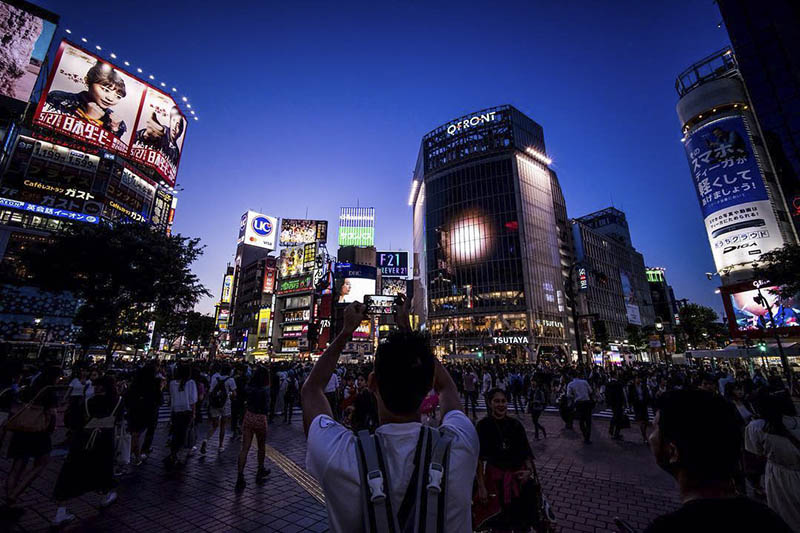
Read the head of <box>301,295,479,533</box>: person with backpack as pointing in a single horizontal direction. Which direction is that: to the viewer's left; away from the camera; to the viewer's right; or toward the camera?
away from the camera

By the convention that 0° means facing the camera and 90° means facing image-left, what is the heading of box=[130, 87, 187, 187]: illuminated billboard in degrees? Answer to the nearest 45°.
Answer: approximately 315°

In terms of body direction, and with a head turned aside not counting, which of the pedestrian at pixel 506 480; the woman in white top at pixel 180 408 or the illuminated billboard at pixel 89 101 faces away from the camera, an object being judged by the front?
the woman in white top

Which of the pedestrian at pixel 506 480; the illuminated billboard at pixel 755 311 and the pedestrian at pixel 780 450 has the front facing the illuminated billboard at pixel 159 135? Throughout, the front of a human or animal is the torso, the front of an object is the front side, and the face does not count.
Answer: the illuminated billboard at pixel 755 311

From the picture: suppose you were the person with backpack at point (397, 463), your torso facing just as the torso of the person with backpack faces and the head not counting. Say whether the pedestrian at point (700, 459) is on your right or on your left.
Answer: on your right

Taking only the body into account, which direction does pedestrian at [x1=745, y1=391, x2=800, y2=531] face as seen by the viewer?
away from the camera

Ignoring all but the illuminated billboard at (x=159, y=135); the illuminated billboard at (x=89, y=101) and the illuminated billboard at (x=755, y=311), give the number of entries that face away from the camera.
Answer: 0

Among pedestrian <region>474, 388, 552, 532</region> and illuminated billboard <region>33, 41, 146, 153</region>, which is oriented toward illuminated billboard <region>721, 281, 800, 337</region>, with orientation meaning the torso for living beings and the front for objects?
illuminated billboard <region>33, 41, 146, 153</region>

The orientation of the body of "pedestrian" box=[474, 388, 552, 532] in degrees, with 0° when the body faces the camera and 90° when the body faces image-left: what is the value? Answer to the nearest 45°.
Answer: approximately 0°

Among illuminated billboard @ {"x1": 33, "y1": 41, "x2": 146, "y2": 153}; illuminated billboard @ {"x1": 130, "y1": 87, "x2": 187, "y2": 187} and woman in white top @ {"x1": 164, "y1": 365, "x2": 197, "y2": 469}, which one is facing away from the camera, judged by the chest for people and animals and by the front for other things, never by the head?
the woman in white top

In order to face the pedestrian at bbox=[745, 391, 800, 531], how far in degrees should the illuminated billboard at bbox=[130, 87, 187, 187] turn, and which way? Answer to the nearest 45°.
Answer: approximately 45° to its right

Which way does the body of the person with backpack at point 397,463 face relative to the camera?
away from the camera

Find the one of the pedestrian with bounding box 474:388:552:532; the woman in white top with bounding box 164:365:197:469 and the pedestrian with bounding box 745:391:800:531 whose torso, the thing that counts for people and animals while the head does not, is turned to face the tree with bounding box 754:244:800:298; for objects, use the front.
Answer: the pedestrian with bounding box 745:391:800:531

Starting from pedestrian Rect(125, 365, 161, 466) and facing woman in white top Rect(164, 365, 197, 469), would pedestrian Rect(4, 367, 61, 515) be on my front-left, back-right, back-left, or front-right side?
back-right

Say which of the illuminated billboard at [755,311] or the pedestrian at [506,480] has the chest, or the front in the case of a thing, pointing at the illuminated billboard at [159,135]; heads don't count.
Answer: the illuminated billboard at [755,311]

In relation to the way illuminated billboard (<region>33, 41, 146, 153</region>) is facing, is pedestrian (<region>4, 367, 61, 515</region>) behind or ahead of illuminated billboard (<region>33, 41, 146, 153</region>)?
ahead
